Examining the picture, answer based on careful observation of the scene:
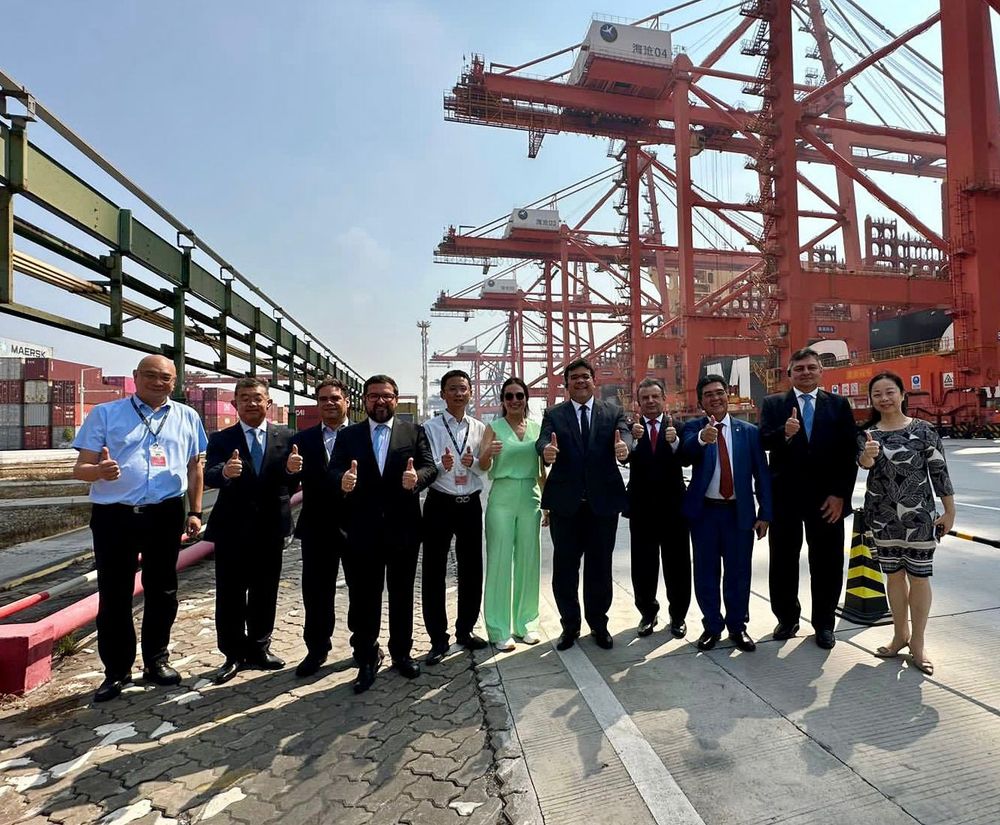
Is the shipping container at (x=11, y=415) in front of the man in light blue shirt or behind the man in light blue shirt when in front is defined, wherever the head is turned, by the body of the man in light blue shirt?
behind

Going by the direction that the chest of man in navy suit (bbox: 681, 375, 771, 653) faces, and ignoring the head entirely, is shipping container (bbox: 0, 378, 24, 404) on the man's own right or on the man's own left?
on the man's own right

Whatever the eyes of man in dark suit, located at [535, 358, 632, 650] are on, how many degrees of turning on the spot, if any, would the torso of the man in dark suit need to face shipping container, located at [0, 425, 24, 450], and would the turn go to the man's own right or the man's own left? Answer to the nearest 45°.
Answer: approximately 135° to the man's own right

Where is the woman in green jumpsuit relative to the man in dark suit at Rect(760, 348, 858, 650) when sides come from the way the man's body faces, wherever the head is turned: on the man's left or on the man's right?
on the man's right

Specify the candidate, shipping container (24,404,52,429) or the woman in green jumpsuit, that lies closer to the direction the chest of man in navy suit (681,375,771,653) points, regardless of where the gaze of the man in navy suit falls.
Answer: the woman in green jumpsuit

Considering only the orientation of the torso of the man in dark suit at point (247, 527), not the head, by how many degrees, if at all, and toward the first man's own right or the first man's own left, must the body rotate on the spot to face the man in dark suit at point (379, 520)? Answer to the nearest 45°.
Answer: approximately 45° to the first man's own left

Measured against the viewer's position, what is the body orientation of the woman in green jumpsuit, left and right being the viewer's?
facing the viewer

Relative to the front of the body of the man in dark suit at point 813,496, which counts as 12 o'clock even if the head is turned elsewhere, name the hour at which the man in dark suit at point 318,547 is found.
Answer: the man in dark suit at point 318,547 is roughly at 2 o'clock from the man in dark suit at point 813,496.

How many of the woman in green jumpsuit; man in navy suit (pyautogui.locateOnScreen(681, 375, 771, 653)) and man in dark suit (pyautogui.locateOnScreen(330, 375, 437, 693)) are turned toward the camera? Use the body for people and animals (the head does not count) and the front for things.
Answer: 3

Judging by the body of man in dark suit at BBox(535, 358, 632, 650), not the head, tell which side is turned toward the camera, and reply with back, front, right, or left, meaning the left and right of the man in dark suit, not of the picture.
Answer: front
